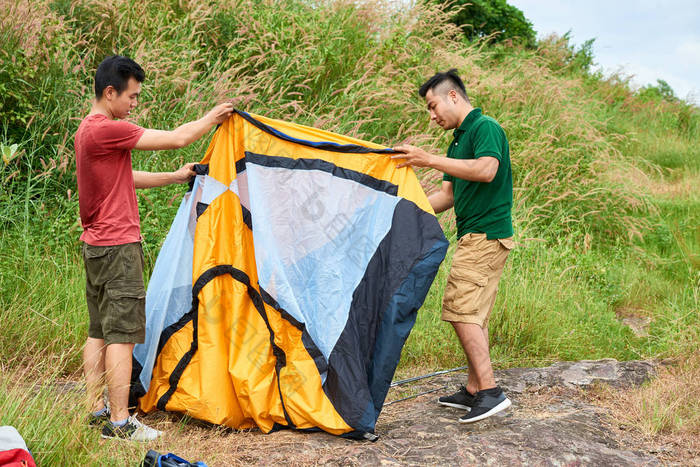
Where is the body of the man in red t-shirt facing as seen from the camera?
to the viewer's right

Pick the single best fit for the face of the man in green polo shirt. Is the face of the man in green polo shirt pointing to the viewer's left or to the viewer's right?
to the viewer's left

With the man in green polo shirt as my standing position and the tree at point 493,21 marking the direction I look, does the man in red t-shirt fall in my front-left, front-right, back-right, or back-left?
back-left

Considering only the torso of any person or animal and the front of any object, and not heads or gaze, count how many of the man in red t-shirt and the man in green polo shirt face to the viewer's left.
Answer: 1

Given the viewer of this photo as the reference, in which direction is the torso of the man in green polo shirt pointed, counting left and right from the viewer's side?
facing to the left of the viewer

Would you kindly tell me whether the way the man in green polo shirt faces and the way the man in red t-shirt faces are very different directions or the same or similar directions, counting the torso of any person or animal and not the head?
very different directions

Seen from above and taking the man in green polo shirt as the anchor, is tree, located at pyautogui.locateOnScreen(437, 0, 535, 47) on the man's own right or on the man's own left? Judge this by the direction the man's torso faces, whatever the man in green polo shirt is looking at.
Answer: on the man's own right

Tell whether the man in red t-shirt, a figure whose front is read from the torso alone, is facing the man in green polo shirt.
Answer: yes
